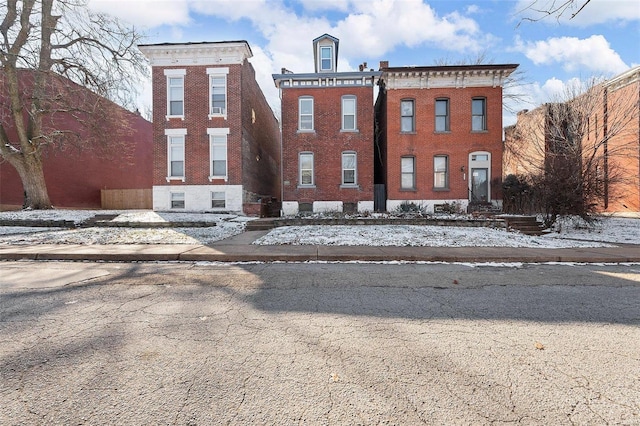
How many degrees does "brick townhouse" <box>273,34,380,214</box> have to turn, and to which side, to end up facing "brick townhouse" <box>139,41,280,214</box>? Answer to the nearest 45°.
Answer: approximately 90° to its right

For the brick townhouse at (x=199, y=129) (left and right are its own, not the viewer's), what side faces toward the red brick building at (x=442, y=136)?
left

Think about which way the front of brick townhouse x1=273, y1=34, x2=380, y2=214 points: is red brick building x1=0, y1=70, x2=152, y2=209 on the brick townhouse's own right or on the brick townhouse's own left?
on the brick townhouse's own right

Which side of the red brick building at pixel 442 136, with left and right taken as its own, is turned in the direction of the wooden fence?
right

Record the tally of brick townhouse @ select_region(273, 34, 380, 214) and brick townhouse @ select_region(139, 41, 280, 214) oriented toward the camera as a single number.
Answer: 2

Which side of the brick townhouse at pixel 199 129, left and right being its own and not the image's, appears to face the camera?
front

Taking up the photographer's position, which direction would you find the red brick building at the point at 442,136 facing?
facing the viewer

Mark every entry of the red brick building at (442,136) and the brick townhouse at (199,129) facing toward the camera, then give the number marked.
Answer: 2
